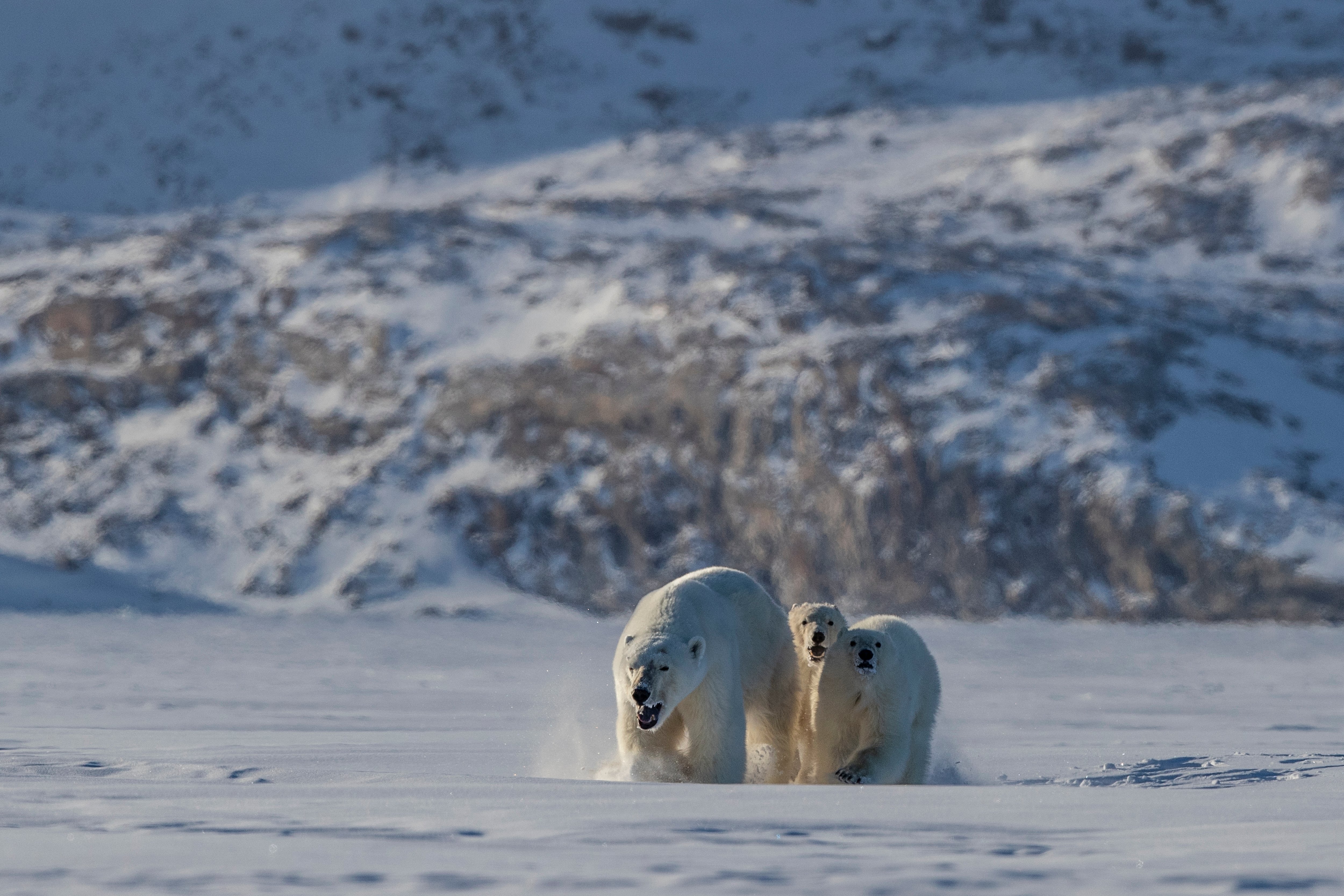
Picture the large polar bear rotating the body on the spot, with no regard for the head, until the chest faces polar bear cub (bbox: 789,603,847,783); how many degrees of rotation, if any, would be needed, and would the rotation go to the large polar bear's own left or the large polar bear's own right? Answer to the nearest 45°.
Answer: approximately 180°

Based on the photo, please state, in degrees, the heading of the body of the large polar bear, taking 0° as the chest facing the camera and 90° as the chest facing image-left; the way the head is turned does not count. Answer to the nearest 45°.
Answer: approximately 45°

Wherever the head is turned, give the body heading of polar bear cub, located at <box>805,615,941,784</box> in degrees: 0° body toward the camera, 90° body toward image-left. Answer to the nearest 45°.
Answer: approximately 0°

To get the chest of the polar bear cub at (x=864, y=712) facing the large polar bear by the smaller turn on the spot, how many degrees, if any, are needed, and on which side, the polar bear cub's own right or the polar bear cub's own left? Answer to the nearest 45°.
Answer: approximately 45° to the polar bear cub's own right

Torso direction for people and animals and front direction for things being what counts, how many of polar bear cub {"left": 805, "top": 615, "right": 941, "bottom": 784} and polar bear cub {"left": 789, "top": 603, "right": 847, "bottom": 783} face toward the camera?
2
